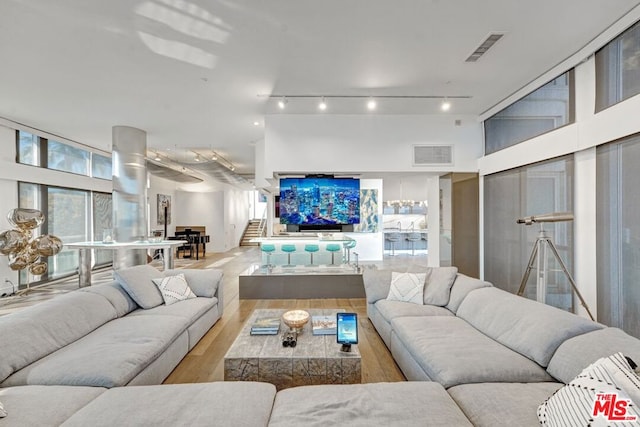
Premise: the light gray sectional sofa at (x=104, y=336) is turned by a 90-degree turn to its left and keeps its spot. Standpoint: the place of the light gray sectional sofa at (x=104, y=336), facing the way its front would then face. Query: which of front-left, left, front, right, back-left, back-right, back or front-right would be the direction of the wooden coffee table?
right

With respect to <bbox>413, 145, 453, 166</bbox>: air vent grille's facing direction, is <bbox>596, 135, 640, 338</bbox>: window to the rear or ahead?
ahead

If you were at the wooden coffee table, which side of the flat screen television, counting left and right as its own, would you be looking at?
front

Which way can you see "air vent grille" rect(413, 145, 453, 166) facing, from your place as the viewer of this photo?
facing the viewer

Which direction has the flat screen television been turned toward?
toward the camera

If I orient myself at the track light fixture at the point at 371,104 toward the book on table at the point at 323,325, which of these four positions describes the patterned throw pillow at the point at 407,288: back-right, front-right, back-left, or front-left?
front-left

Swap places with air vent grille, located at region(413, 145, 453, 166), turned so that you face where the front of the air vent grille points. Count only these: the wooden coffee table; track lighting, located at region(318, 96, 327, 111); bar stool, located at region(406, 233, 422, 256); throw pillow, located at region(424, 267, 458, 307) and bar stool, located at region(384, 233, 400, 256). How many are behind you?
2

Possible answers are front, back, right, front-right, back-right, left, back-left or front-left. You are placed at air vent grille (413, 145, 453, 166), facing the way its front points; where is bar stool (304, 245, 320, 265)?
right

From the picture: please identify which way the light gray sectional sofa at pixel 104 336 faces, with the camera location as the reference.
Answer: facing the viewer and to the right of the viewer

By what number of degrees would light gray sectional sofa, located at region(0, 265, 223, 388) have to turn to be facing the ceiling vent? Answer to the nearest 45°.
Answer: approximately 45° to its left

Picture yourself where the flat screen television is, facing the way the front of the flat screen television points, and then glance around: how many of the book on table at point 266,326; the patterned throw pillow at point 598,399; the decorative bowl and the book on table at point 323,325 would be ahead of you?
4

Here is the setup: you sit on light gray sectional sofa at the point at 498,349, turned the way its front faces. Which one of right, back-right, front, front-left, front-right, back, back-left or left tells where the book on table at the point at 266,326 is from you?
front-right

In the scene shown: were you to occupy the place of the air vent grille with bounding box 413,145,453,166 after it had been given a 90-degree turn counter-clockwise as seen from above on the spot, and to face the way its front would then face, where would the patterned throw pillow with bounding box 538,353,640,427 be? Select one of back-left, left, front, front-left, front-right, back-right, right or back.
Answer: right

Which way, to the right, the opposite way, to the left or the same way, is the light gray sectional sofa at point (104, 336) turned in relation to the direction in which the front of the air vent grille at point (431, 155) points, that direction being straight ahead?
to the left

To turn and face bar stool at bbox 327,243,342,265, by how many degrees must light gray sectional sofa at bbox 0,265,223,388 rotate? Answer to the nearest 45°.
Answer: approximately 90° to its left

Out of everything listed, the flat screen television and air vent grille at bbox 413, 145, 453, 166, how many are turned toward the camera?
2

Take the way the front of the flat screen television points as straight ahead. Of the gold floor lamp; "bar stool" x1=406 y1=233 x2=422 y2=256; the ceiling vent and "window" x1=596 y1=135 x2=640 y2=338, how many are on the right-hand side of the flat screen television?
1
